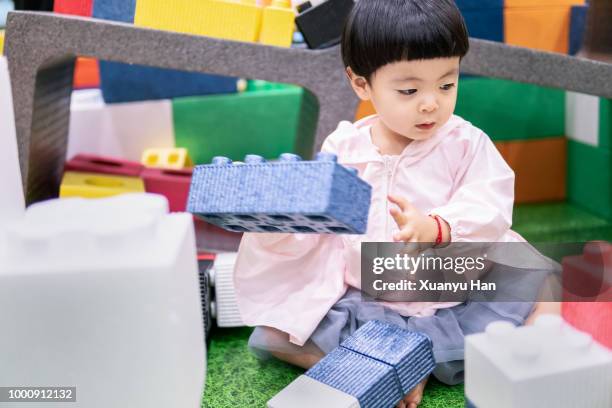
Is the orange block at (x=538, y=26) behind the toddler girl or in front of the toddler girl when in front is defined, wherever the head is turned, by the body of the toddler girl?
behind

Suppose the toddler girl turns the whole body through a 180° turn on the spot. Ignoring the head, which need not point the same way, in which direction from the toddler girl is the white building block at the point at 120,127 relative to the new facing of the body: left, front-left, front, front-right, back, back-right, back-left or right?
front-left

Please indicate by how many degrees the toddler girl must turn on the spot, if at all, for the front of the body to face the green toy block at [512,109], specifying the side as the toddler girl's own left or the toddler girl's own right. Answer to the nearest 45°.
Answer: approximately 180°

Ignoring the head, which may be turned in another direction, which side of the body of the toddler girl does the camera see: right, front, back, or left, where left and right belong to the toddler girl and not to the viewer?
front

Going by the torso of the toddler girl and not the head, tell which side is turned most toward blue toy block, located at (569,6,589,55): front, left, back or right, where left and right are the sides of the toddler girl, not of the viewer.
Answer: back
